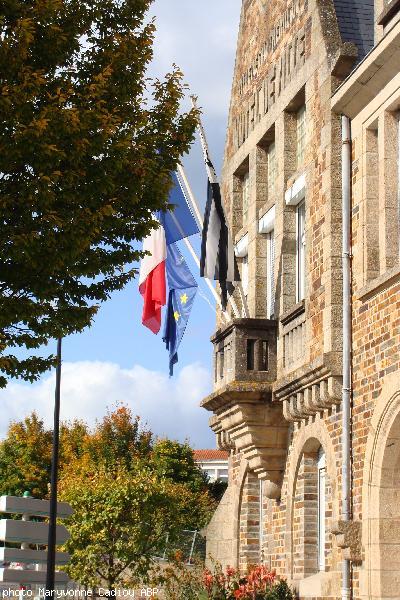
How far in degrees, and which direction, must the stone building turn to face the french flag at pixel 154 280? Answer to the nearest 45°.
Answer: approximately 45° to its right

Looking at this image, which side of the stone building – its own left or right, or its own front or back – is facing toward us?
left

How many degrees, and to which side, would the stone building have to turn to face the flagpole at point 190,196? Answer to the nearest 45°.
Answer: approximately 45° to its right

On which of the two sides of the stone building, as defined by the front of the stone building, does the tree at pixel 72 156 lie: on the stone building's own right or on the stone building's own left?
on the stone building's own left
